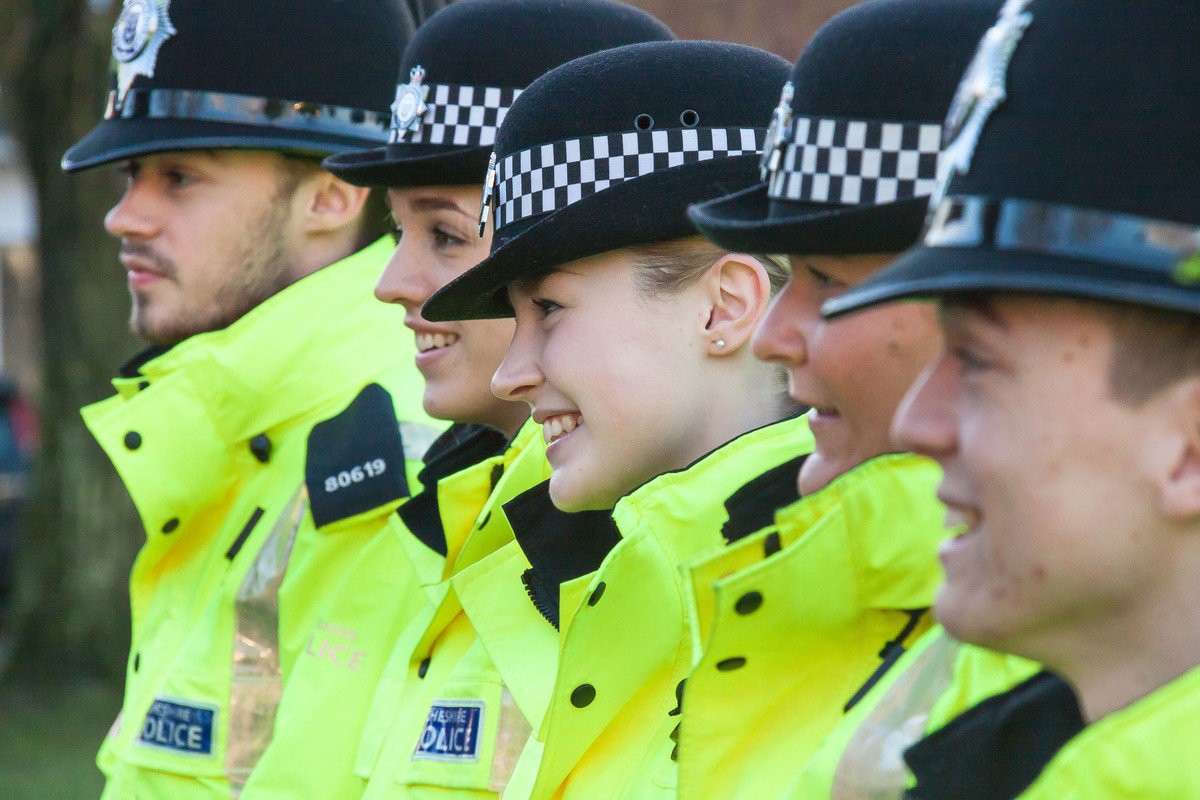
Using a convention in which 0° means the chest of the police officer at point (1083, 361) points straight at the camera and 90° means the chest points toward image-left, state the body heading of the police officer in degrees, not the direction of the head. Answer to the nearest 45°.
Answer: approximately 90°

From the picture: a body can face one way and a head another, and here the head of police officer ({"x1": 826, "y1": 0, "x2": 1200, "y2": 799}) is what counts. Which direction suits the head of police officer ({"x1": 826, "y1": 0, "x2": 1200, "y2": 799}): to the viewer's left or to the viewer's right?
to the viewer's left

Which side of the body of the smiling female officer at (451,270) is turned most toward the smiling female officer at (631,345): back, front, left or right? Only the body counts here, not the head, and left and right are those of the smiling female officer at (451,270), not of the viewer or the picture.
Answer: left

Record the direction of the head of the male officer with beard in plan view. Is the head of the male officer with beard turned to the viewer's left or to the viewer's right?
to the viewer's left

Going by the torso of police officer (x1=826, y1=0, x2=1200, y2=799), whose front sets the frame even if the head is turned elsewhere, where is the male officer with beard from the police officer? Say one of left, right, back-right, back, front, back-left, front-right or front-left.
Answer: front-right

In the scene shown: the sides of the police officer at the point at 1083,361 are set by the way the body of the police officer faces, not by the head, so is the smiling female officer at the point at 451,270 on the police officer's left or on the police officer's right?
on the police officer's right

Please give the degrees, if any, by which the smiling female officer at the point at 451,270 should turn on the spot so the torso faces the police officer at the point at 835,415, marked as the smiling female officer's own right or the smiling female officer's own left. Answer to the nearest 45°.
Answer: approximately 45° to the smiling female officer's own left

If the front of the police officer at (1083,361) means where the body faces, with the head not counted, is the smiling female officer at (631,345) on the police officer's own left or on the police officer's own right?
on the police officer's own right

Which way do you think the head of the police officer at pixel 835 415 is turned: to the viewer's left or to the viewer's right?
to the viewer's left

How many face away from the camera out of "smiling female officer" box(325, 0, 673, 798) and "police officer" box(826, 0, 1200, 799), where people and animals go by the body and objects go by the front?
0
